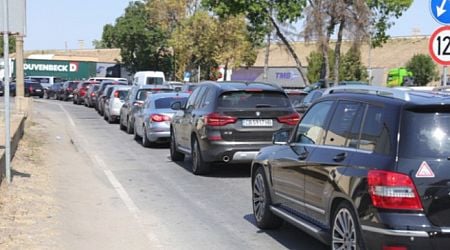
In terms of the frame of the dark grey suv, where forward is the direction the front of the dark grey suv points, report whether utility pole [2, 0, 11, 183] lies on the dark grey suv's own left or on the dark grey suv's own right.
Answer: on the dark grey suv's own left

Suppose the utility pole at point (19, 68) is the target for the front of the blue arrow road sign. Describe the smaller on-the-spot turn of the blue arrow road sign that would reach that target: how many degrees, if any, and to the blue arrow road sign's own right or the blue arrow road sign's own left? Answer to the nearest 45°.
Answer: approximately 135° to the blue arrow road sign's own right

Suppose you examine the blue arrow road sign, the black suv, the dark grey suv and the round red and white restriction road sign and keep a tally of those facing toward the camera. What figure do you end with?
2

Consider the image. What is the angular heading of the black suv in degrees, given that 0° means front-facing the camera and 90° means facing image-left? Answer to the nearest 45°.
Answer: approximately 135°

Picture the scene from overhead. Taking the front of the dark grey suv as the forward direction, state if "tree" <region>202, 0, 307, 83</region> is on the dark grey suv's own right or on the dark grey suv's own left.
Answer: on the dark grey suv's own right

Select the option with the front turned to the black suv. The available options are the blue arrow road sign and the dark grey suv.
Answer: the blue arrow road sign

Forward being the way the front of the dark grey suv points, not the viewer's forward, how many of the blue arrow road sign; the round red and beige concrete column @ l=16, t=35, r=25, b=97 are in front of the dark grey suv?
1
